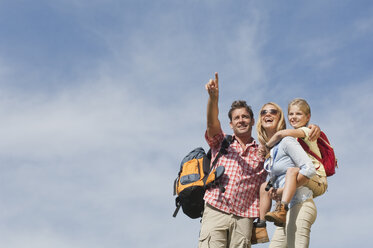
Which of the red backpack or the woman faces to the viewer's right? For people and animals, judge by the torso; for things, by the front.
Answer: the red backpack

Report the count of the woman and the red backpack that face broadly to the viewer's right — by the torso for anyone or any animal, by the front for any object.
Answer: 1

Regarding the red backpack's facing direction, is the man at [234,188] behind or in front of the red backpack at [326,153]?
behind

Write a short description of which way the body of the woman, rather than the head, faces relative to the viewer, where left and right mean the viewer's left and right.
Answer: facing the viewer and to the left of the viewer

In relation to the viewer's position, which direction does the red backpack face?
facing to the right of the viewer
